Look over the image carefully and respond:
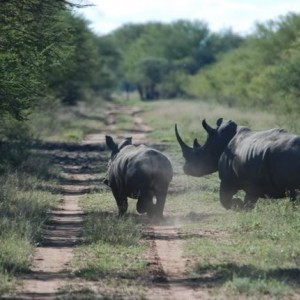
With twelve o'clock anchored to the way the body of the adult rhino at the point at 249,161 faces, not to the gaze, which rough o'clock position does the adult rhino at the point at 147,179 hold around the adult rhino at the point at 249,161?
the adult rhino at the point at 147,179 is roughly at 11 o'clock from the adult rhino at the point at 249,161.

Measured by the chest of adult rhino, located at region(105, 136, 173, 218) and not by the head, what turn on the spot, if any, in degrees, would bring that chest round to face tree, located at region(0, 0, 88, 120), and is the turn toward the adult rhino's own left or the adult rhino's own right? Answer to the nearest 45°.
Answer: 0° — it already faces it

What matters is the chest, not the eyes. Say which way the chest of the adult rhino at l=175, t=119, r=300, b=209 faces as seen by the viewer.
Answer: to the viewer's left

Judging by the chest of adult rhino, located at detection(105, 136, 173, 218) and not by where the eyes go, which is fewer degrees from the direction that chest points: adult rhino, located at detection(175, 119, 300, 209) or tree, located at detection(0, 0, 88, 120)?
the tree

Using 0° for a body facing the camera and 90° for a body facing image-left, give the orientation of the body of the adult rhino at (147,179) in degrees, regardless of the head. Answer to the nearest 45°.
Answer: approximately 135°
